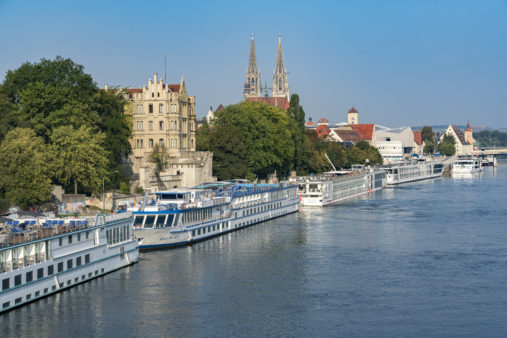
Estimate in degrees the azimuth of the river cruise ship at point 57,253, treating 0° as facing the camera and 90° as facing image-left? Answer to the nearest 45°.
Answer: approximately 45°
